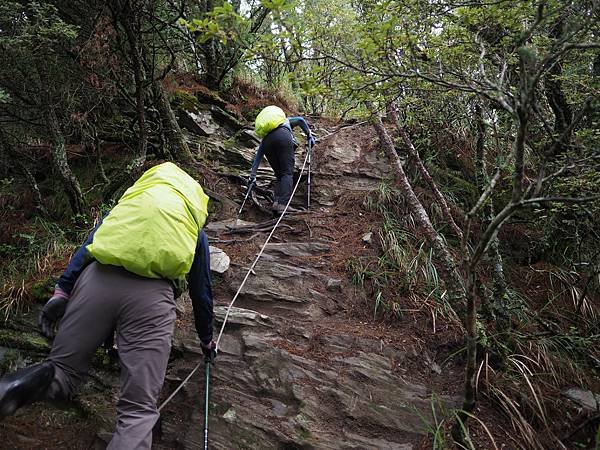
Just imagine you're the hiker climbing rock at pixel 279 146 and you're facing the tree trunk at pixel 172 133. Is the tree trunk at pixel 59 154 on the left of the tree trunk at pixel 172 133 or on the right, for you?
left

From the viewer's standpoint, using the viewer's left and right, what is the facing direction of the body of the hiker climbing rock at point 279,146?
facing away from the viewer

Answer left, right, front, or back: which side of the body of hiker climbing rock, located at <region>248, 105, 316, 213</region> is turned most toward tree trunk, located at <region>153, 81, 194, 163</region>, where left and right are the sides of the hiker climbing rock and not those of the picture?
left

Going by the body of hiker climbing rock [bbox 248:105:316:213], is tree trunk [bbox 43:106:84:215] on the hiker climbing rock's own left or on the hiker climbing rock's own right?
on the hiker climbing rock's own left

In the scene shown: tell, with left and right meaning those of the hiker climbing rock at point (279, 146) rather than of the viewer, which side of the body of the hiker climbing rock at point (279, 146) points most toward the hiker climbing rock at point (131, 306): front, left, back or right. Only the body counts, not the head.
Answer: back

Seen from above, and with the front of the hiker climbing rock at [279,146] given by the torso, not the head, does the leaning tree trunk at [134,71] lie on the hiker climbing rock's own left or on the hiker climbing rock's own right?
on the hiker climbing rock's own left

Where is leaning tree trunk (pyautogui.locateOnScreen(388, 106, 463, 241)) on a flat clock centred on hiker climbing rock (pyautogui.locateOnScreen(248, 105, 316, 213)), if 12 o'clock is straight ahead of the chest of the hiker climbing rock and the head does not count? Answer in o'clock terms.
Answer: The leaning tree trunk is roughly at 4 o'clock from the hiker climbing rock.
